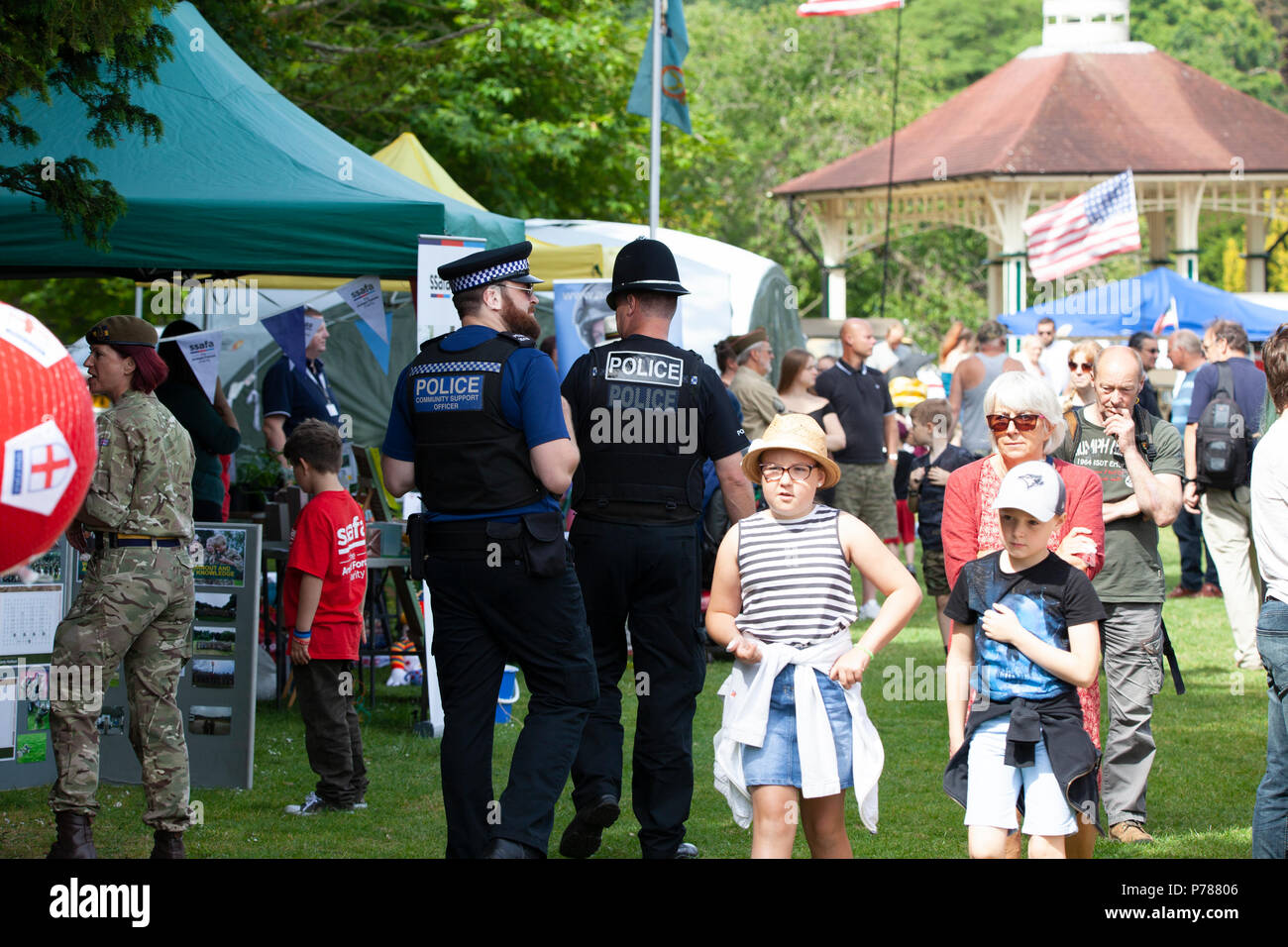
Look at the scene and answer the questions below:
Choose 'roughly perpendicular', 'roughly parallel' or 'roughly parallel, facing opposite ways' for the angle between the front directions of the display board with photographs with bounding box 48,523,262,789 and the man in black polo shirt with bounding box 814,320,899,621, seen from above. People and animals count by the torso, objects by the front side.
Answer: roughly parallel

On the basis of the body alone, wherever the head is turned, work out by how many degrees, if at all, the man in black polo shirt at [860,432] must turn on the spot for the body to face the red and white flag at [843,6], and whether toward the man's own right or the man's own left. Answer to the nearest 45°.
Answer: approximately 135° to the man's own left

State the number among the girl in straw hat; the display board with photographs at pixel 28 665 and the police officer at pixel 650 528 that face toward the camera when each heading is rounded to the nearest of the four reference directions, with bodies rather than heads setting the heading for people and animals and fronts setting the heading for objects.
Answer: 2

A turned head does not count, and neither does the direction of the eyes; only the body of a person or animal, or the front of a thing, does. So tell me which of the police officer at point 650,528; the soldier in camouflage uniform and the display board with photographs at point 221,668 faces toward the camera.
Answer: the display board with photographs

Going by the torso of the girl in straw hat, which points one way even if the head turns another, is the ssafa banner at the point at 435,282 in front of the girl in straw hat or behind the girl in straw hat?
behind

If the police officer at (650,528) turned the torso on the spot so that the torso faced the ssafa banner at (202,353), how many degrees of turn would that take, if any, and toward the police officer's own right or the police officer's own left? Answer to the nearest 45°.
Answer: approximately 45° to the police officer's own left

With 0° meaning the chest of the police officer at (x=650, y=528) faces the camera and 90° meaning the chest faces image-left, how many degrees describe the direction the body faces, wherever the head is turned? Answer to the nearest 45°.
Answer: approximately 180°

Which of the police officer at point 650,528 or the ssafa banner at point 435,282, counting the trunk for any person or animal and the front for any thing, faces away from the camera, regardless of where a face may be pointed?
the police officer

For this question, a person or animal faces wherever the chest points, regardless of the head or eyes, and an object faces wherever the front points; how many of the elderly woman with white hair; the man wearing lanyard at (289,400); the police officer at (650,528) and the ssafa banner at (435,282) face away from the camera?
1

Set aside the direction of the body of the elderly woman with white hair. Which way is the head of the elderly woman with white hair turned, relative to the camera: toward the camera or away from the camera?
toward the camera

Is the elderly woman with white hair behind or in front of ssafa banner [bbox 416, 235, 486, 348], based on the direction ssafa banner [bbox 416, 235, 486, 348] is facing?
in front

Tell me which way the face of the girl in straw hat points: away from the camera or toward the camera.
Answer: toward the camera

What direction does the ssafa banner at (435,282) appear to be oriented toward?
toward the camera

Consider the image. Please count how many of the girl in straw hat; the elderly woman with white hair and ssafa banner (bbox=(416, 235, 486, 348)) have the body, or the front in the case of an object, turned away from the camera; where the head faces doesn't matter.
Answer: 0

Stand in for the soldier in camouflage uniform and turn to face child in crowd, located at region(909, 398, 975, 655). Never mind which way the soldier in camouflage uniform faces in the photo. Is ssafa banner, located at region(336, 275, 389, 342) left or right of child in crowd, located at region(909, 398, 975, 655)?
left

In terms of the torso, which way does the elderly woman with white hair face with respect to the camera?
toward the camera
